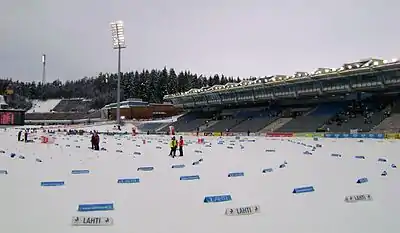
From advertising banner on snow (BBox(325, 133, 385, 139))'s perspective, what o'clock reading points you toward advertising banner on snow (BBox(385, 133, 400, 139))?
advertising banner on snow (BBox(385, 133, 400, 139)) is roughly at 10 o'clock from advertising banner on snow (BBox(325, 133, 385, 139)).

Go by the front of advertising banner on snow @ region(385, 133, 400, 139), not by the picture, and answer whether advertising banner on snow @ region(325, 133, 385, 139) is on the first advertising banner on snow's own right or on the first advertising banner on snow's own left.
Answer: on the first advertising banner on snow's own right

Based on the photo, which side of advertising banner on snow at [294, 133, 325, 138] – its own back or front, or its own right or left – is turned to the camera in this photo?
front

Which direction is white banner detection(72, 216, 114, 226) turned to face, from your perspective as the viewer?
facing the viewer

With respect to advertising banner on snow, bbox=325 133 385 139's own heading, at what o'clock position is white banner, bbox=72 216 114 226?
The white banner is roughly at 12 o'clock from the advertising banner on snow.

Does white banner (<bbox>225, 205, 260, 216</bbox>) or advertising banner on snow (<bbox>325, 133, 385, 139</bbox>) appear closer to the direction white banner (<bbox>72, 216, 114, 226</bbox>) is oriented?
the white banner

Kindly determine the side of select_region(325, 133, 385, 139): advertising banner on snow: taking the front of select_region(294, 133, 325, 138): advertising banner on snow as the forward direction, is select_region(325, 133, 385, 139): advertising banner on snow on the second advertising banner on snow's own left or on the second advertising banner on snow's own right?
on the second advertising banner on snow's own left

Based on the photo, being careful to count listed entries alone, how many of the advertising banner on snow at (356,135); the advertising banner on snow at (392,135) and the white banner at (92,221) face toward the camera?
3

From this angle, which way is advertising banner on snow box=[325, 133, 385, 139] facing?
toward the camera

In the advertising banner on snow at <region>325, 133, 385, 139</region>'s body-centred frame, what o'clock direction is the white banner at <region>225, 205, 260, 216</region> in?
The white banner is roughly at 12 o'clock from the advertising banner on snow.

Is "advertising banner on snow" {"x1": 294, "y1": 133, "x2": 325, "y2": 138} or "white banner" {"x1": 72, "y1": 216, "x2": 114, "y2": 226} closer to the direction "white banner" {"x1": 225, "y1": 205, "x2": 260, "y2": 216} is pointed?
the white banner
